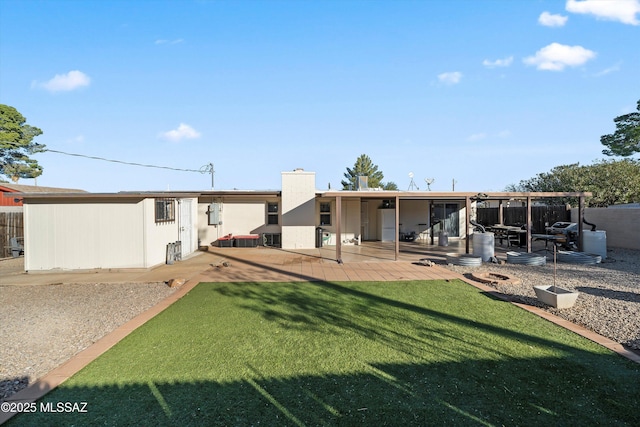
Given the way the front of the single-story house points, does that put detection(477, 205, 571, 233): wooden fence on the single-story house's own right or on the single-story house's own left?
on the single-story house's own right

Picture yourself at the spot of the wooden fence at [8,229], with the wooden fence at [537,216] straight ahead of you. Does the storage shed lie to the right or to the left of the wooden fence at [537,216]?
right

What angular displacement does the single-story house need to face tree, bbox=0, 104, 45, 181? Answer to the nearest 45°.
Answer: approximately 45° to its left

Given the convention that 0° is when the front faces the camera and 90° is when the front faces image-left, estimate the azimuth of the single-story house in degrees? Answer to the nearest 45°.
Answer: approximately 180°

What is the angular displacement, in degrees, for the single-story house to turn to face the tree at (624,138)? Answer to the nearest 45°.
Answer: approximately 90° to its right

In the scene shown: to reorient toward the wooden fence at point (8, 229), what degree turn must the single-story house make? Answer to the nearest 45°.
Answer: approximately 90° to its left

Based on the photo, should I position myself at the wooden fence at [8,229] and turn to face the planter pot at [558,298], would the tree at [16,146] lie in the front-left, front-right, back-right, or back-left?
back-left

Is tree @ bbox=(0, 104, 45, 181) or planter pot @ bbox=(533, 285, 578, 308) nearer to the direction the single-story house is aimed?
the tree

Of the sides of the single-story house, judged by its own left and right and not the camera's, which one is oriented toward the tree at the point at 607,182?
right
